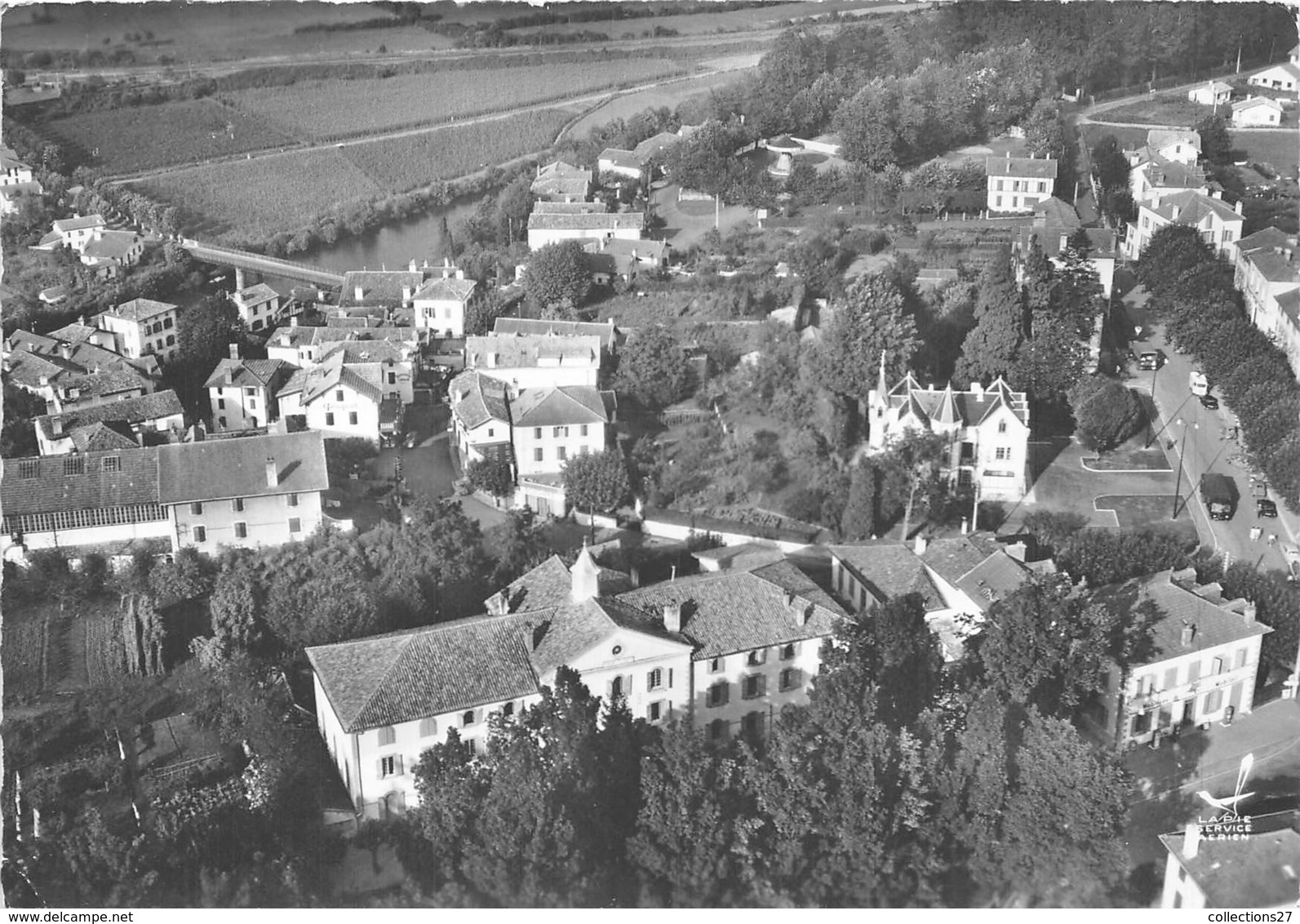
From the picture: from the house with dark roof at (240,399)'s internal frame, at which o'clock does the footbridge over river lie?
The footbridge over river is roughly at 6 o'clock from the house with dark roof.

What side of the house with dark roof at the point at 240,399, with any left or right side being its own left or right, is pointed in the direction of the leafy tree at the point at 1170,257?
left

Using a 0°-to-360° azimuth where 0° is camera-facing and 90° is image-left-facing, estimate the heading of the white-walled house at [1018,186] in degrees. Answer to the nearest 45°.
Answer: approximately 0°

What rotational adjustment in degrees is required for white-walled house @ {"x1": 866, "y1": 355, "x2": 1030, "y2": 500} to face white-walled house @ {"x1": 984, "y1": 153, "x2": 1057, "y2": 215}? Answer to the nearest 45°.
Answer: approximately 180°

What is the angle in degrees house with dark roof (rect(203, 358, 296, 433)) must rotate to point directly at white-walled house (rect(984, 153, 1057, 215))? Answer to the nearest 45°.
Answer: approximately 90° to its left

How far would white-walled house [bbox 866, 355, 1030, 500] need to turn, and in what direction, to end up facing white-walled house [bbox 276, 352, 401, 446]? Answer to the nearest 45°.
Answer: approximately 90° to its right

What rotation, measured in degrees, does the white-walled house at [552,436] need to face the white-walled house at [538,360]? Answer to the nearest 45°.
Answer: approximately 180°

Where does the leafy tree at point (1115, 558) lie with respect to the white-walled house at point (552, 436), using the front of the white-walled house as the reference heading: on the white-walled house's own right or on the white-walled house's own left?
on the white-walled house's own left
